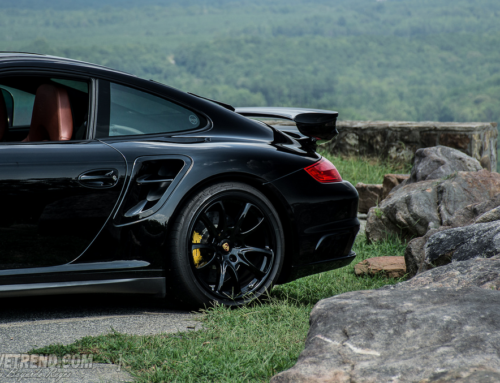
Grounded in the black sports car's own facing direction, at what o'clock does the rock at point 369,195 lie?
The rock is roughly at 4 o'clock from the black sports car.

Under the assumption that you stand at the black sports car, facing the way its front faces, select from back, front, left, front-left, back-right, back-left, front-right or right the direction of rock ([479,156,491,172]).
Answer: back-right

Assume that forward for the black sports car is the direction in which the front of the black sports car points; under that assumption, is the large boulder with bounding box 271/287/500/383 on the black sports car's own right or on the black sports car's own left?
on the black sports car's own left

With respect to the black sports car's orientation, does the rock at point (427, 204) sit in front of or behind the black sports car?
behind

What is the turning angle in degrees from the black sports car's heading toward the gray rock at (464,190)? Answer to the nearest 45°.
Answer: approximately 135° to its right

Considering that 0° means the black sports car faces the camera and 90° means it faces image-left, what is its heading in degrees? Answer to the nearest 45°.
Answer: approximately 90°

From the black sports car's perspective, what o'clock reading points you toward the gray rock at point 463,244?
The gray rock is roughly at 6 o'clock from the black sports car.

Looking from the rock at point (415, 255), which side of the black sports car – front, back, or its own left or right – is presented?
back

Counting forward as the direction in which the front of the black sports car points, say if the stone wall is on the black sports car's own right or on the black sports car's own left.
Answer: on the black sports car's own right

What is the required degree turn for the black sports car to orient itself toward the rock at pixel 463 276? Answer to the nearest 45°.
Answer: approximately 135° to its left
